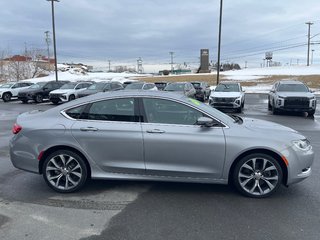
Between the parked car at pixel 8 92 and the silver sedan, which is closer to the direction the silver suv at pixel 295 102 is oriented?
the silver sedan

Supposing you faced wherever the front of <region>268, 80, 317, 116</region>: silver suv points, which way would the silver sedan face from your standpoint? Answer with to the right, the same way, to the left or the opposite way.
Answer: to the left

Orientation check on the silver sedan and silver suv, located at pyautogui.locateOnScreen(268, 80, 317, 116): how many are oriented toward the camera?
1

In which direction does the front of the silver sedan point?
to the viewer's right

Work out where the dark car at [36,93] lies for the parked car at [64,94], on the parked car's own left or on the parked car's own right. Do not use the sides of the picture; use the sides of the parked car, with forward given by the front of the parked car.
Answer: on the parked car's own right

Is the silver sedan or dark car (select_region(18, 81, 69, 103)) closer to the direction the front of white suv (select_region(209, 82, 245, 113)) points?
the silver sedan

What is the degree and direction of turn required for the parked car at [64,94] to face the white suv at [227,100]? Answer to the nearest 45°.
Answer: approximately 90° to its left

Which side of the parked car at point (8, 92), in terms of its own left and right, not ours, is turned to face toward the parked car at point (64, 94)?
left

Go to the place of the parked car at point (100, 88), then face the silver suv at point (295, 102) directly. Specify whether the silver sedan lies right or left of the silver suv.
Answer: right

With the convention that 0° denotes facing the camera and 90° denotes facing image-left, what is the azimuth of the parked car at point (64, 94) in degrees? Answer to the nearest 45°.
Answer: approximately 45°

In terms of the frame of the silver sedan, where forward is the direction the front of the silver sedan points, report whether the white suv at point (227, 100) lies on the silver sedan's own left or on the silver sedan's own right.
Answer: on the silver sedan's own left
